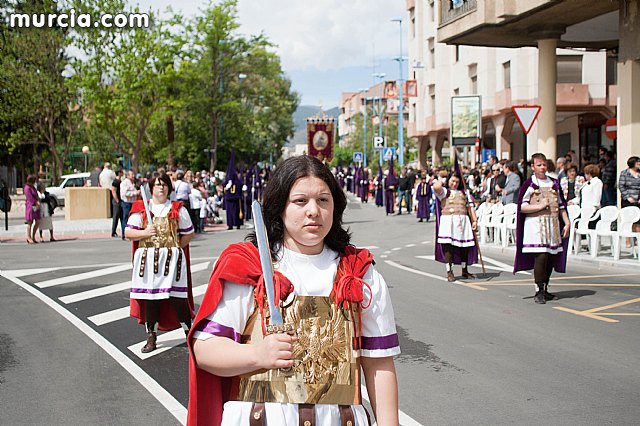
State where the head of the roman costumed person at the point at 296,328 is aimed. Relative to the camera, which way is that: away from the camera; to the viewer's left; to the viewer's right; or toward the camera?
toward the camera

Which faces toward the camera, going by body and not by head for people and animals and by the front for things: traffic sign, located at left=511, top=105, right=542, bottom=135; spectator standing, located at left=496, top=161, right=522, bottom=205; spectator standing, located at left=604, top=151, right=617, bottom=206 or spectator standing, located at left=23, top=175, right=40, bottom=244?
the traffic sign

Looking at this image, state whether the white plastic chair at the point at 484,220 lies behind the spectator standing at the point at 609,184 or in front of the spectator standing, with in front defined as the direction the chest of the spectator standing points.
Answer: in front

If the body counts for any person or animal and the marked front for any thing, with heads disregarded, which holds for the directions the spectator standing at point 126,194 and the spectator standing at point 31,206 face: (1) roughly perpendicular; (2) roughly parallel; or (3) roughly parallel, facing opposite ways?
roughly parallel

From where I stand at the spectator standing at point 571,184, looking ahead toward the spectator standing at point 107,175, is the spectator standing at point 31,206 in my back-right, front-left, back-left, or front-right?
front-left

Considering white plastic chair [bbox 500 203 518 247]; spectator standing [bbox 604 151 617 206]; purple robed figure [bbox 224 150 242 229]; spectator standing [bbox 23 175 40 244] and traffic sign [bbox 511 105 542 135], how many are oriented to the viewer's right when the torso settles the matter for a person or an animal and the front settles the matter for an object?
1

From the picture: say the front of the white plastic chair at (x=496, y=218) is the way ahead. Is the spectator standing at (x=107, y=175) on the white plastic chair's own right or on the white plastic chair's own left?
on the white plastic chair's own right

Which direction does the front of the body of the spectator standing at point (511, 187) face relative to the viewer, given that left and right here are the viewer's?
facing to the left of the viewer

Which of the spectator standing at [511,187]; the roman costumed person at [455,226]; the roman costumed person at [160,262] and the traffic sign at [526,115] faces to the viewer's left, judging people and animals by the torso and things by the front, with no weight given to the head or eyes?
the spectator standing

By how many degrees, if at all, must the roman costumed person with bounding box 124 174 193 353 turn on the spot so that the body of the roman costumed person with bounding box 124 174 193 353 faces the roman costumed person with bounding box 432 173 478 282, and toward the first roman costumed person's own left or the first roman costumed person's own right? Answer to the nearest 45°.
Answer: approximately 135° to the first roman costumed person's own left

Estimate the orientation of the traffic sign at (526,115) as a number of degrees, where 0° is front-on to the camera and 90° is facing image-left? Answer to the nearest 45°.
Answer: approximately 0°

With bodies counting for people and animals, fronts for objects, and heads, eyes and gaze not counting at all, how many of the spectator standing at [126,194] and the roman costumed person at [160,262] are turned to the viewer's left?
0

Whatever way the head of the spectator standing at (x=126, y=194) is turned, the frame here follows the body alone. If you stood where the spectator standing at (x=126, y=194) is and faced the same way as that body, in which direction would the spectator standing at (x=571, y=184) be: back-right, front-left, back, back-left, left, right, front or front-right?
front-right

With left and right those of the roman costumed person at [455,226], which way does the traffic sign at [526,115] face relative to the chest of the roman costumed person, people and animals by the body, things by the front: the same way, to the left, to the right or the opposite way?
the same way

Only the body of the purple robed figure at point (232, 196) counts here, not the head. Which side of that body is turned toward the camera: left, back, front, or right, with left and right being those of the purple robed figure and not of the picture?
front

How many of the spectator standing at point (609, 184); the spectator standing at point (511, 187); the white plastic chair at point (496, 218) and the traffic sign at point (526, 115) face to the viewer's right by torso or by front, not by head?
0

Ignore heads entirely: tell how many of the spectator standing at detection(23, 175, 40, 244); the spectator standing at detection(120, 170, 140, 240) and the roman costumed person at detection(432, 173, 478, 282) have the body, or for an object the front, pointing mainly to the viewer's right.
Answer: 2
